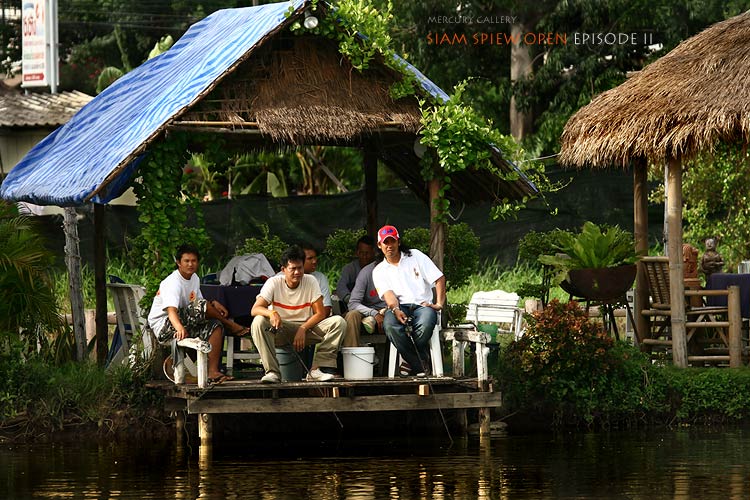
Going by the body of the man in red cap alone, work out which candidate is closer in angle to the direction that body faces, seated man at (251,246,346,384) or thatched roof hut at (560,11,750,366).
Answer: the seated man

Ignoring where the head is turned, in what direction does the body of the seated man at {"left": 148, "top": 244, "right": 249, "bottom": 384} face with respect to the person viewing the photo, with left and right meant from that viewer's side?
facing the viewer and to the right of the viewer

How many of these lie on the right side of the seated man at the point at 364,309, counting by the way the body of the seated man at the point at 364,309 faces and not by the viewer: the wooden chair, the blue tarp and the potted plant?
1

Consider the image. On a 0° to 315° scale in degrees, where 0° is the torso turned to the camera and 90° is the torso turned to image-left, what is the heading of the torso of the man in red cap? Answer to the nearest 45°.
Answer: approximately 0°

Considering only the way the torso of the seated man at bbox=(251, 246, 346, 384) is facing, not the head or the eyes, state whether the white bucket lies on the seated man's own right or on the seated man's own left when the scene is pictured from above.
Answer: on the seated man's own left

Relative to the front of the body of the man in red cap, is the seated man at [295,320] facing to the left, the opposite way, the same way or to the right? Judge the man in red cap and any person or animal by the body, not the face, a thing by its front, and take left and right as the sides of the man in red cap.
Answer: the same way

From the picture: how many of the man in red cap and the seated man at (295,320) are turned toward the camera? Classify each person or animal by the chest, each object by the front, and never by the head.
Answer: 2

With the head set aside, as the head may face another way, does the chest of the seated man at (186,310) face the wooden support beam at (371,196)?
no

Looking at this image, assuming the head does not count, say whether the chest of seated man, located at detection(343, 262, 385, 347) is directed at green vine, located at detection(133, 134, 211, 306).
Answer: no

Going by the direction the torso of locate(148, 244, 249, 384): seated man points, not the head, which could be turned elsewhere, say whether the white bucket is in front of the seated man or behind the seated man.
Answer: in front

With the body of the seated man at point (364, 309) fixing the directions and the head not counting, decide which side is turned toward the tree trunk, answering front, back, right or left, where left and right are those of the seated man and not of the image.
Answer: back

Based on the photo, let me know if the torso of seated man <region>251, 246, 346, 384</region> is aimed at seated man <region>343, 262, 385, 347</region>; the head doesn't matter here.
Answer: no

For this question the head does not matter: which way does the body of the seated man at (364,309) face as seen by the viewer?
toward the camera

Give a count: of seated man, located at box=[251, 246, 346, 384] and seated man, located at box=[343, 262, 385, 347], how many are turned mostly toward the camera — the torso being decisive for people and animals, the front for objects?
2

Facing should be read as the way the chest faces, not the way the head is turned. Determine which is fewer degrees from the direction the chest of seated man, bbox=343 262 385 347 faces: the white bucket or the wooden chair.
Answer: the white bucket

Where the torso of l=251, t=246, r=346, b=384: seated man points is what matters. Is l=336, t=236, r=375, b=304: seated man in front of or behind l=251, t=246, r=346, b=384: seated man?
behind

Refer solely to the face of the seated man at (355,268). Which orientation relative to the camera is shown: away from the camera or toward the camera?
toward the camera

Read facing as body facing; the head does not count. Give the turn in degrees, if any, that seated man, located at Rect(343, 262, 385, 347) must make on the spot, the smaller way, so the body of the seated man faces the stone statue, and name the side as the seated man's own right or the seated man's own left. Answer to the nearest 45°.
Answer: approximately 135° to the seated man's own left
